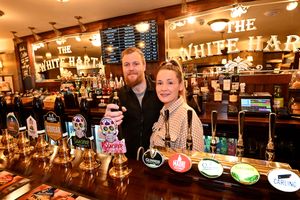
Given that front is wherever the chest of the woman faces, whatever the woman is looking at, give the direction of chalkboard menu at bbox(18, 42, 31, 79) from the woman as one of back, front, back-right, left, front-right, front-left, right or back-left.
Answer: right

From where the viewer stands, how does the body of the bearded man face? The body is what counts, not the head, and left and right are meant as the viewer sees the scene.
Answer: facing the viewer

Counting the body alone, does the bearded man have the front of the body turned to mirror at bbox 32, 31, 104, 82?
no

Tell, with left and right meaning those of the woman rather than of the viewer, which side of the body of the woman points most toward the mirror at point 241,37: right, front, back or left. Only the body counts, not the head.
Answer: back

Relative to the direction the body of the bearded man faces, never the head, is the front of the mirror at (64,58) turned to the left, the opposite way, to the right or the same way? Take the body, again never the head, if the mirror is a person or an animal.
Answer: the same way

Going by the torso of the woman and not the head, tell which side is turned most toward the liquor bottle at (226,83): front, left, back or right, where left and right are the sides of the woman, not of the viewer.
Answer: back

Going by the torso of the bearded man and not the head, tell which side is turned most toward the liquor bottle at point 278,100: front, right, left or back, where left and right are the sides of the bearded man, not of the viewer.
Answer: left

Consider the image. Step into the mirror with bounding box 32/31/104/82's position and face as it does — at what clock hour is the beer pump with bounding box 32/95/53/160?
The beer pump is roughly at 12 o'clock from the mirror.

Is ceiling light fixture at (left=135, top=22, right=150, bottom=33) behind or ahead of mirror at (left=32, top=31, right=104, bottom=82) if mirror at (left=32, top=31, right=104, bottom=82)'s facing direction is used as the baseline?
ahead

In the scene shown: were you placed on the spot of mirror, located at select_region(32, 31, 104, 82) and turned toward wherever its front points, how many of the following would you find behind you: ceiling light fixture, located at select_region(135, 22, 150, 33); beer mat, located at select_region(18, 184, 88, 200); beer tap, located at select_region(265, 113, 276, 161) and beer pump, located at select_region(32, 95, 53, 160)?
0

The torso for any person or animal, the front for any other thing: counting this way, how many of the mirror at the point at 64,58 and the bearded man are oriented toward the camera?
2

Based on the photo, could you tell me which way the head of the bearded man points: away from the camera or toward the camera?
toward the camera

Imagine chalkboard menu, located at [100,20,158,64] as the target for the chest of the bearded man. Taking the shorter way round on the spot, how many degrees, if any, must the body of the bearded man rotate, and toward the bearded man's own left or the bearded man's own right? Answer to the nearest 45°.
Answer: approximately 180°

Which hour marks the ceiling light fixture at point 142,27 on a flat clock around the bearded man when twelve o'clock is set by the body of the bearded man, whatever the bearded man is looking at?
The ceiling light fixture is roughly at 6 o'clock from the bearded man.

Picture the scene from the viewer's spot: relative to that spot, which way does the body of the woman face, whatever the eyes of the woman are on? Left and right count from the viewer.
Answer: facing the viewer and to the left of the viewer

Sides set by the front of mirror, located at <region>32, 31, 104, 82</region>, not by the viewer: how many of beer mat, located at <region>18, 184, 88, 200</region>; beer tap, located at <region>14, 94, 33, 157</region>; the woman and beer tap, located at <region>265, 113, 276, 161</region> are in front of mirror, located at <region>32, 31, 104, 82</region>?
4
